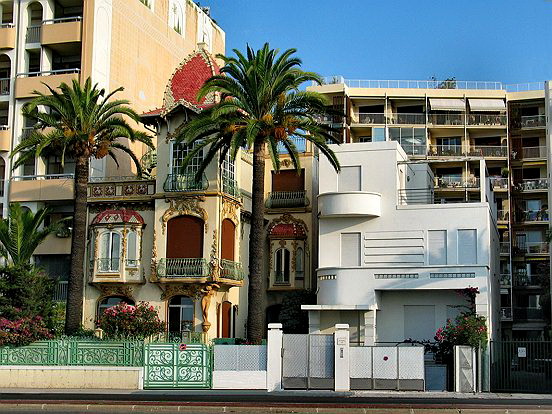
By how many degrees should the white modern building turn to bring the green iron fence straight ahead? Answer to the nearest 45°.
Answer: approximately 45° to its right

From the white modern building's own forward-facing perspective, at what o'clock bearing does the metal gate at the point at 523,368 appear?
The metal gate is roughly at 11 o'clock from the white modern building.

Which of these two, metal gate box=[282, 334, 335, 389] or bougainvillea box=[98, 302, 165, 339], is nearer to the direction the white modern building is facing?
the metal gate

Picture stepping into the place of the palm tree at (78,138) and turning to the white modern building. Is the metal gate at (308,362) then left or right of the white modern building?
right

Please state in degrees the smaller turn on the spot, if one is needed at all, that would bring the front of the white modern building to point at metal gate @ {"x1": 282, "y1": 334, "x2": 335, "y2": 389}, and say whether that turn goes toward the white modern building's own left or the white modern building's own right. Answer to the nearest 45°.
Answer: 0° — it already faces it

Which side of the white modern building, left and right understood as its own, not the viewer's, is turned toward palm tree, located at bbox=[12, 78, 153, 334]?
right

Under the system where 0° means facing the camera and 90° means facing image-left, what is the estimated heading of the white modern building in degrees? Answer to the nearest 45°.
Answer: approximately 0°

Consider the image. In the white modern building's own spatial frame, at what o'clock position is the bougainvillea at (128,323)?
The bougainvillea is roughly at 2 o'clock from the white modern building.
